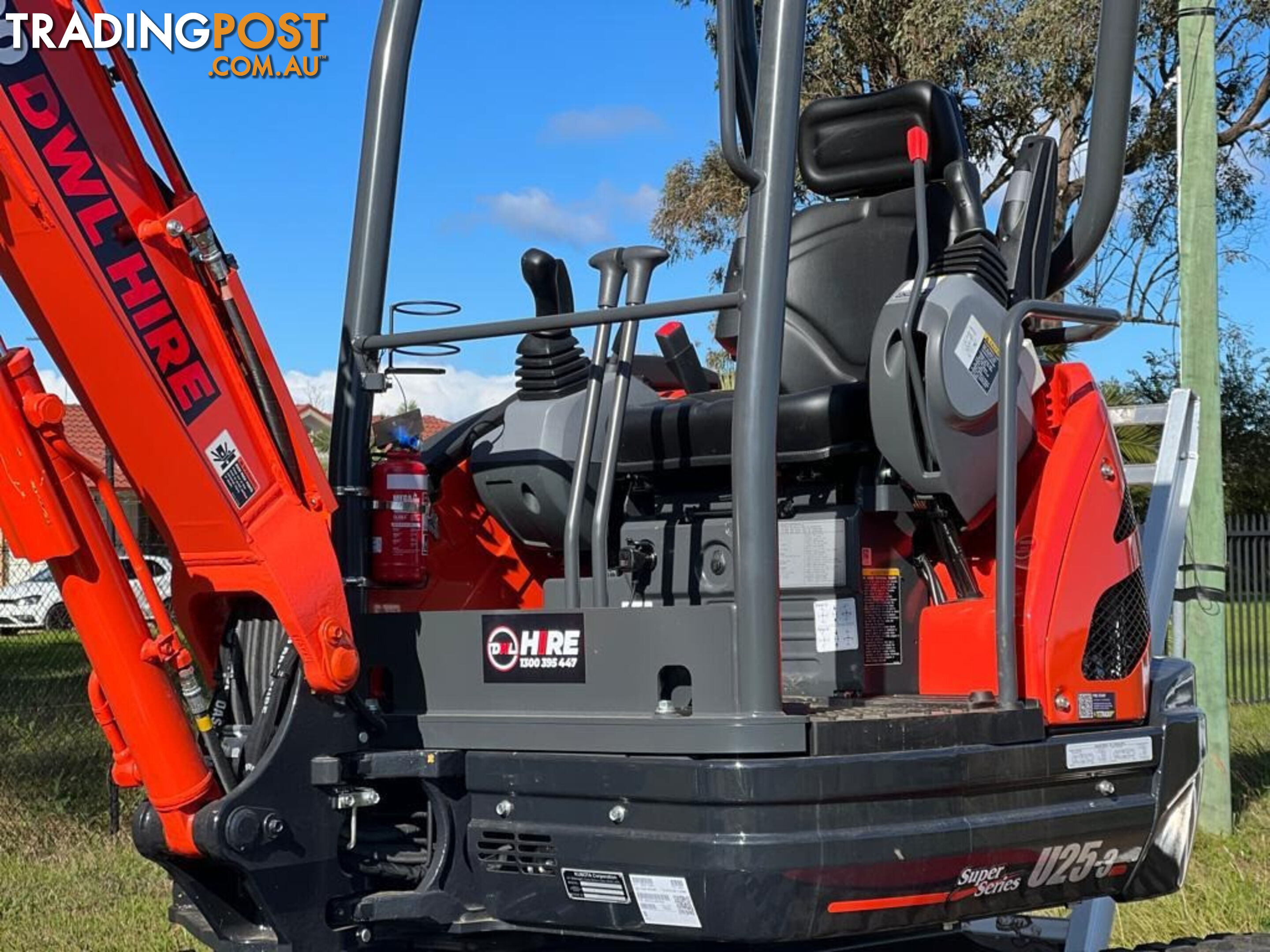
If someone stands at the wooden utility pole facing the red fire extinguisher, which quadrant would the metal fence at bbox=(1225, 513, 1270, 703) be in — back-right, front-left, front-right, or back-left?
back-right

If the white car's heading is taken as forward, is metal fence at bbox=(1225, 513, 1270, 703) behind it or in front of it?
behind

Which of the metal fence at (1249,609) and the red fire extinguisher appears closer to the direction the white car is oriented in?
the red fire extinguisher

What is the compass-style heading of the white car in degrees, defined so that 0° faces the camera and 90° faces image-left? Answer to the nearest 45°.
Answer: approximately 45°

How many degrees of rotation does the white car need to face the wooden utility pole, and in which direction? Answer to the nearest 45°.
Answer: approximately 90° to its left

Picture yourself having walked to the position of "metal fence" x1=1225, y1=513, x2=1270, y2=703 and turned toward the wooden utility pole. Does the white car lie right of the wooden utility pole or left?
right

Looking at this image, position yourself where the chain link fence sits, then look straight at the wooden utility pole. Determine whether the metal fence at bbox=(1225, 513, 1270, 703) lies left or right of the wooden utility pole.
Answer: left
